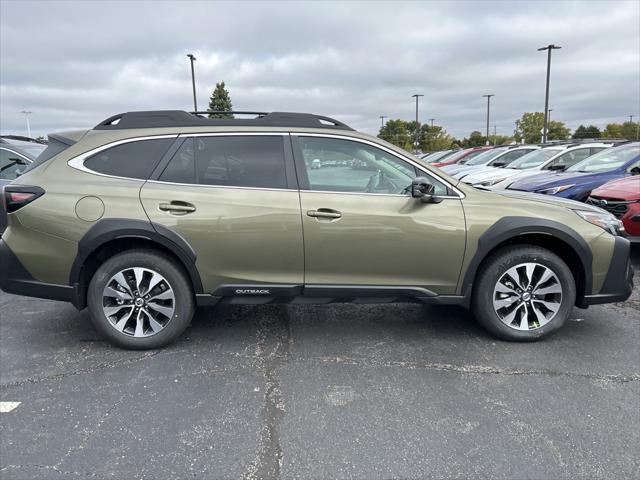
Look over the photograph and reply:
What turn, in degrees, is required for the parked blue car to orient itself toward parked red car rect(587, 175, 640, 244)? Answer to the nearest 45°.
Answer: approximately 45° to its left

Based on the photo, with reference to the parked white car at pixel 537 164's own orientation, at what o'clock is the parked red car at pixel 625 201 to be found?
The parked red car is roughly at 10 o'clock from the parked white car.

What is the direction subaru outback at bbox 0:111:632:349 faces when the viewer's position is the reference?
facing to the right of the viewer

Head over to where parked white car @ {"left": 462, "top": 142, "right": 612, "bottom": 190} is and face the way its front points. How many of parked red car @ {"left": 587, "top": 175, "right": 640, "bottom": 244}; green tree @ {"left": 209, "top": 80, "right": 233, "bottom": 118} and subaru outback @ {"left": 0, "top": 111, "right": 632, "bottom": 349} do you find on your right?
1

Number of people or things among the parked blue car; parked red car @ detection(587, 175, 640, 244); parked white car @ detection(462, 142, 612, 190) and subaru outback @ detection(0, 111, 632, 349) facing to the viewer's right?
1

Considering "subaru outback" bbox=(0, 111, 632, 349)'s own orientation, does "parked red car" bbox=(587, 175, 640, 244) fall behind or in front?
in front

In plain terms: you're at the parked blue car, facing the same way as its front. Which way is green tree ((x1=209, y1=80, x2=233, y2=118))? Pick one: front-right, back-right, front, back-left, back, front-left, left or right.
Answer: right

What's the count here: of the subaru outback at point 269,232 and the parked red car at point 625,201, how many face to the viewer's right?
1

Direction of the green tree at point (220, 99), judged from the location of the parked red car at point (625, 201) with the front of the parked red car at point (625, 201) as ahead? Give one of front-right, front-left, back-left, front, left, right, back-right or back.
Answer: right

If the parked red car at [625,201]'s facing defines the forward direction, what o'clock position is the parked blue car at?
The parked blue car is roughly at 4 o'clock from the parked red car.

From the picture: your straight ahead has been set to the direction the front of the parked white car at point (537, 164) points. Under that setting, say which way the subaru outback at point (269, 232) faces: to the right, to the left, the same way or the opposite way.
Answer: the opposite way

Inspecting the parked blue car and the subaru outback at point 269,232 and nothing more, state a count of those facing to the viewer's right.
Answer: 1
